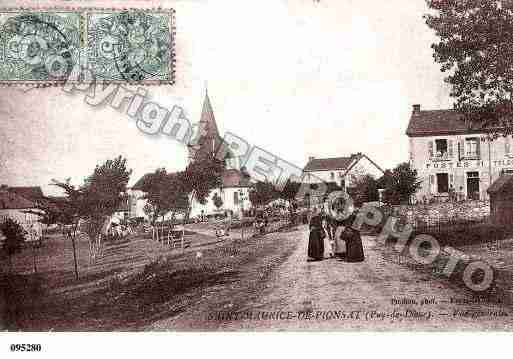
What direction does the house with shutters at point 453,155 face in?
toward the camera

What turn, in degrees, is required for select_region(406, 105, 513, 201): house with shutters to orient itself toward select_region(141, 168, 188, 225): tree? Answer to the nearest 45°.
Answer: approximately 45° to its right

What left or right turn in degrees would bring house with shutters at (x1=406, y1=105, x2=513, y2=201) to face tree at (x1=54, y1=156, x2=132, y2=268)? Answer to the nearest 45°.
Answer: approximately 45° to its right

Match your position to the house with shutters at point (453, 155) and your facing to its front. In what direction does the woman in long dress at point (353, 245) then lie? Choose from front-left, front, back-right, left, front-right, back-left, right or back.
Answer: front-right

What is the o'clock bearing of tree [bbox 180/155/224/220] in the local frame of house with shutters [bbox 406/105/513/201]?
The tree is roughly at 2 o'clock from the house with shutters.
